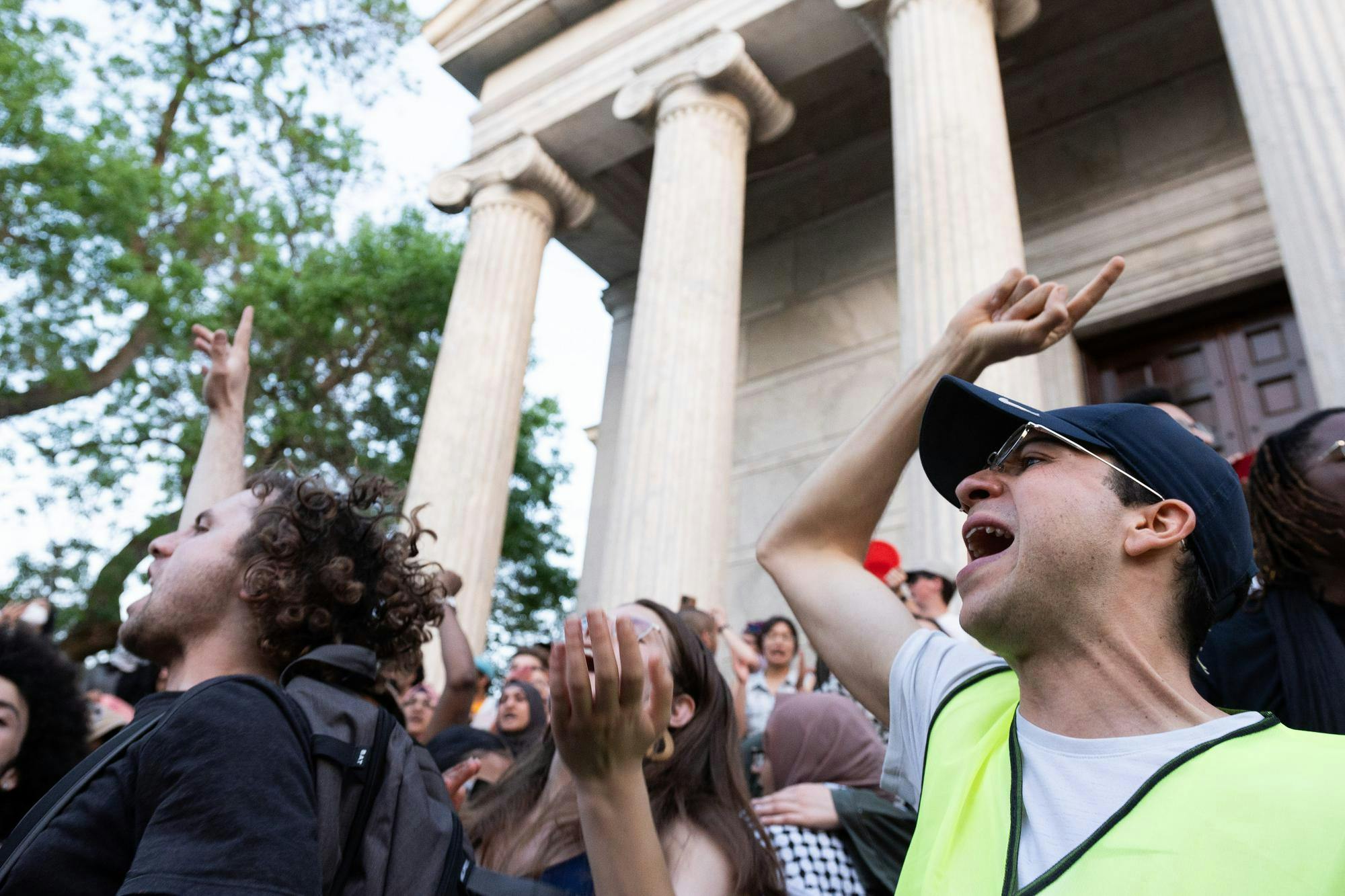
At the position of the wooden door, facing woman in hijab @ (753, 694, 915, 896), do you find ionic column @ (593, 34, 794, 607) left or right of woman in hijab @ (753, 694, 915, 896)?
right

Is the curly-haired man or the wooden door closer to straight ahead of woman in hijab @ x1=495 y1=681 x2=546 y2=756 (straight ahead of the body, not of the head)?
the curly-haired man

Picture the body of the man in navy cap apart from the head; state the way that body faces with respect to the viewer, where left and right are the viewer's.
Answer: facing the viewer and to the left of the viewer

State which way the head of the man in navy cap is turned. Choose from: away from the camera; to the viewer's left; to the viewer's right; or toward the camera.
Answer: to the viewer's left

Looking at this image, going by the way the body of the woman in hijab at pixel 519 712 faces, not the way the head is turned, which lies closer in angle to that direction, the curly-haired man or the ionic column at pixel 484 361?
the curly-haired man

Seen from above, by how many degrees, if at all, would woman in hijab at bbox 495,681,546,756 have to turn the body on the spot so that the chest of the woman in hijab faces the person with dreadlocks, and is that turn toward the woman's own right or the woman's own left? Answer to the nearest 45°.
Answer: approximately 90° to the woman's own left

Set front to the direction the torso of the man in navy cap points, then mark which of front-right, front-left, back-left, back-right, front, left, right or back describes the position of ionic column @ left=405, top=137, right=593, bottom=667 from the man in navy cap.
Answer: right

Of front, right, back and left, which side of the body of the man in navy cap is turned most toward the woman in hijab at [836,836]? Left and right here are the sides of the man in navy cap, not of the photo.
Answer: right

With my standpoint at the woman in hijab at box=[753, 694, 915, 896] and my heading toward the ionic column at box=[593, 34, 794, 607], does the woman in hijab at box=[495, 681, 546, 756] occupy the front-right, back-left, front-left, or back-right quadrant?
front-left

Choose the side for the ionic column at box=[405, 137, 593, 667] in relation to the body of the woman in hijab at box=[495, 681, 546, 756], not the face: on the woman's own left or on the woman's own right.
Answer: on the woman's own right

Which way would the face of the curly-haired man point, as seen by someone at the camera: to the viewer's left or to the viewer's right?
to the viewer's left

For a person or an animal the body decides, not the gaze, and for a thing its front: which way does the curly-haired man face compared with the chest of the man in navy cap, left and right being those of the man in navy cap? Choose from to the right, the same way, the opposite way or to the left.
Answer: the same way

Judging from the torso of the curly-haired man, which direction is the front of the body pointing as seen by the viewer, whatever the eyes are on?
to the viewer's left

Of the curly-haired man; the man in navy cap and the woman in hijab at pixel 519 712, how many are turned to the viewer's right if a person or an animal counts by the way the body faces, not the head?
0

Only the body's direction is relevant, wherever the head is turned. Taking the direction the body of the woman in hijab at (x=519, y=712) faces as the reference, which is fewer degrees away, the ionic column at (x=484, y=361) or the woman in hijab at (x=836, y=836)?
the woman in hijab

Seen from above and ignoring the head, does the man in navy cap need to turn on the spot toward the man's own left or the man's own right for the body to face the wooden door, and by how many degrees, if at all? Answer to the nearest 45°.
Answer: approximately 135° to the man's own right
